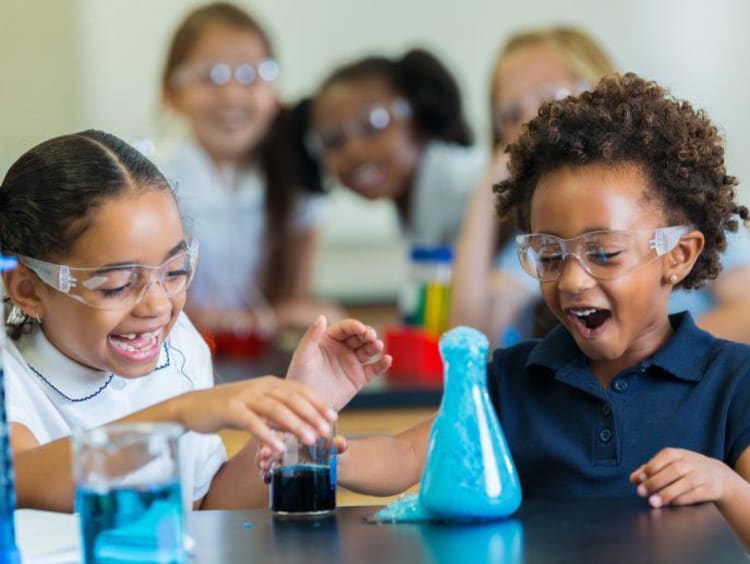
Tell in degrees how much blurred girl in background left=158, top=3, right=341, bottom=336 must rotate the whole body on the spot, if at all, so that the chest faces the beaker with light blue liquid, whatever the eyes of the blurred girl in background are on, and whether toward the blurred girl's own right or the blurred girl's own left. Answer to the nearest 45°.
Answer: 0° — they already face it

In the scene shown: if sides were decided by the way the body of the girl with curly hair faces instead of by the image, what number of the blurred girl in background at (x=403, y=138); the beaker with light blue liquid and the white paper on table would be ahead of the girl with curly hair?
2

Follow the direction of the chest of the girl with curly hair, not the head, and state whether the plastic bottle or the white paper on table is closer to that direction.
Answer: the white paper on table

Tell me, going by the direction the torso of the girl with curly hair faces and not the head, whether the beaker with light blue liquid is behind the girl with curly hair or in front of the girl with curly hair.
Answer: in front

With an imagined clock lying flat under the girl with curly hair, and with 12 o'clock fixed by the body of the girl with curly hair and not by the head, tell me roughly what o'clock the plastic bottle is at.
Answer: The plastic bottle is roughly at 4 o'clock from the girl with curly hair.

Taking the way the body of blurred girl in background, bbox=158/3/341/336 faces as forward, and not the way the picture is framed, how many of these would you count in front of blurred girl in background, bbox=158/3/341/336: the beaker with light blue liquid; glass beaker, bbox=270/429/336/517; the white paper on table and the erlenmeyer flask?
4

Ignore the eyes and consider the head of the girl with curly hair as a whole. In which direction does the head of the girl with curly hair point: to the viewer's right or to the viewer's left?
to the viewer's left

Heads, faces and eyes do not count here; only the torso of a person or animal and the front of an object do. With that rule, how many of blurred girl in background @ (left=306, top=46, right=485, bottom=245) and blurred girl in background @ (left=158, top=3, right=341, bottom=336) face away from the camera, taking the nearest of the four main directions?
0

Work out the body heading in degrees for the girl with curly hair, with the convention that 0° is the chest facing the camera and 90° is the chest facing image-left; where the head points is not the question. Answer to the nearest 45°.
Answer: approximately 45°

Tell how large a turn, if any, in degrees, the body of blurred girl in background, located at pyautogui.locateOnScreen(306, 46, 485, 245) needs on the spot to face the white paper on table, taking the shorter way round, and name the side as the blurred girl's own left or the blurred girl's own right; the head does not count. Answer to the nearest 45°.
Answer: approximately 45° to the blurred girl's own left
